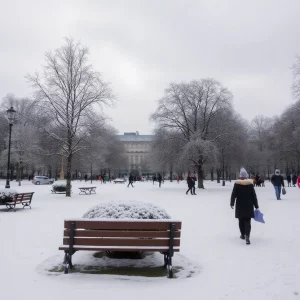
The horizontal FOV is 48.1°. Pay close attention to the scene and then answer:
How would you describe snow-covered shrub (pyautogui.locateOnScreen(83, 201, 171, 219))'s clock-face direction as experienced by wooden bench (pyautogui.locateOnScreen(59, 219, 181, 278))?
The snow-covered shrub is roughly at 12 o'clock from the wooden bench.

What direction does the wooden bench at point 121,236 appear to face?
away from the camera

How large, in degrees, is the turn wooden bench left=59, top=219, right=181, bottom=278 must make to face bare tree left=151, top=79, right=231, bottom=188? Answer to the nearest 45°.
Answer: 0° — it already faces it

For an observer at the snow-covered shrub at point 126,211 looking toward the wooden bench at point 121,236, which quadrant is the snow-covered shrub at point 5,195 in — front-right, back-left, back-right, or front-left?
back-right

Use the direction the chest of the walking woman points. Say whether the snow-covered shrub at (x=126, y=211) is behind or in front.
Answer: behind
